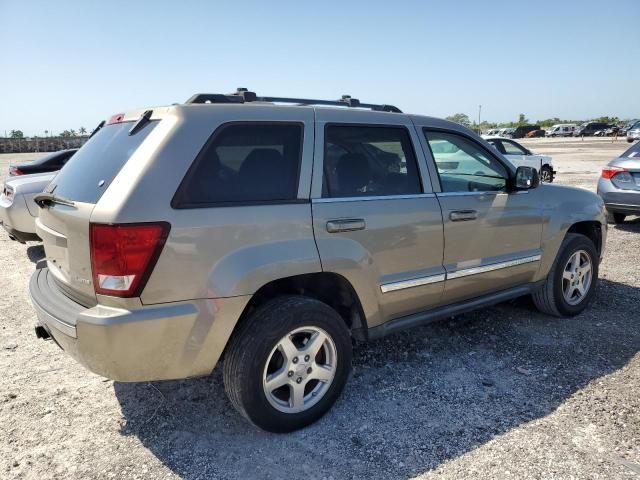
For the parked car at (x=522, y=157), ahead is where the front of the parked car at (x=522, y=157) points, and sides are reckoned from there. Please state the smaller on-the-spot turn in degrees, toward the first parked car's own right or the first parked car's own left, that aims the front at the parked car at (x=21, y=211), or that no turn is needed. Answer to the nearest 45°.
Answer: approximately 135° to the first parked car's own right

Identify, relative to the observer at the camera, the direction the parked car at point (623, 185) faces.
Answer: facing away from the viewer and to the right of the viewer

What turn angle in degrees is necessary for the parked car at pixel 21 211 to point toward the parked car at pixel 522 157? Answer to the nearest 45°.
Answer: approximately 45° to its right

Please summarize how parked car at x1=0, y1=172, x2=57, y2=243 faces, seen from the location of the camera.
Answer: facing away from the viewer and to the right of the viewer

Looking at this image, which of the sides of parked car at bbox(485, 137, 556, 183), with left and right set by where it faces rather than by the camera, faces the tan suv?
right

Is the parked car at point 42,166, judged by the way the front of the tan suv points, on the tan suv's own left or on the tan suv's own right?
on the tan suv's own left

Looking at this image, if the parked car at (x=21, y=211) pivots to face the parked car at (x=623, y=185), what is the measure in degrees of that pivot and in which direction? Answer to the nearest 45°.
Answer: approximately 45° to its right

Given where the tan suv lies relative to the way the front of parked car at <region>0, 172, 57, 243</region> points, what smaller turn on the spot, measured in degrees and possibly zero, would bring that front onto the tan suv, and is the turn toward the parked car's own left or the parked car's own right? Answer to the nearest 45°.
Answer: approximately 135° to the parked car's own right

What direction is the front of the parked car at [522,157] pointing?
to the viewer's right

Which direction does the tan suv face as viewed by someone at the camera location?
facing away from the viewer and to the right of the viewer
